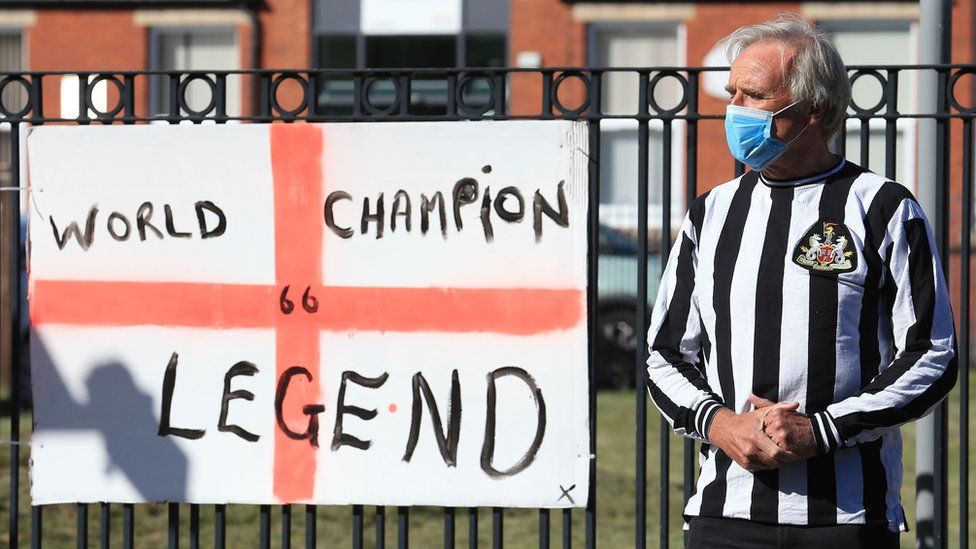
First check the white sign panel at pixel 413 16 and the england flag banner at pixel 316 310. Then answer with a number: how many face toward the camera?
2

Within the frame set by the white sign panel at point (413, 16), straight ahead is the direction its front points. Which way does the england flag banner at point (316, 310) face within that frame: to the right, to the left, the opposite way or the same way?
the same way

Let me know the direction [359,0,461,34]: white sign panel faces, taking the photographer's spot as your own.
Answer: facing the viewer

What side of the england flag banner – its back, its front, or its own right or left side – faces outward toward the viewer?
front

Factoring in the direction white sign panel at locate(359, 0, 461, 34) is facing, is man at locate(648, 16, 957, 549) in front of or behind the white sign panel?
in front
